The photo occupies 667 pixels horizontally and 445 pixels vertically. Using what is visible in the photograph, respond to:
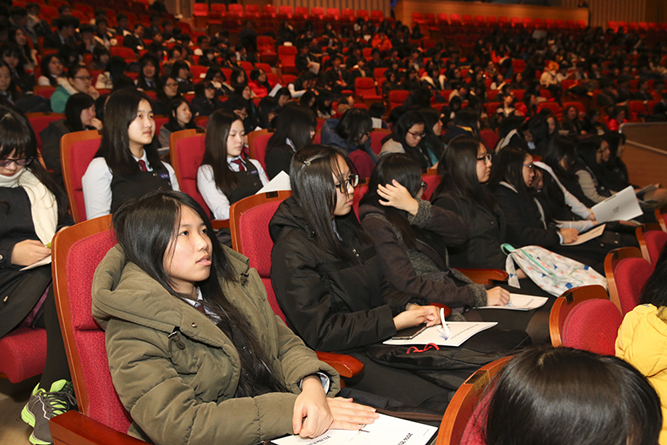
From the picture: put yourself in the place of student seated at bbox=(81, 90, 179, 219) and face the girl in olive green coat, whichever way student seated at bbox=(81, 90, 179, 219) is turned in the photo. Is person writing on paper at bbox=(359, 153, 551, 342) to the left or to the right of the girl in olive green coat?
left

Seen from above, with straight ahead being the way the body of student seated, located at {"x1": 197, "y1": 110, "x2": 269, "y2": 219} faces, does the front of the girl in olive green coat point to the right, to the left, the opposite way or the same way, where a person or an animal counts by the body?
the same way

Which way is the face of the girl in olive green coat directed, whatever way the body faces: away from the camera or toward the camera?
toward the camera

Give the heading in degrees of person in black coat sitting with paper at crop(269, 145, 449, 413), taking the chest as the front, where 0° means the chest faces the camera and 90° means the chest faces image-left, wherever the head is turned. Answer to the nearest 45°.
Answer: approximately 315°

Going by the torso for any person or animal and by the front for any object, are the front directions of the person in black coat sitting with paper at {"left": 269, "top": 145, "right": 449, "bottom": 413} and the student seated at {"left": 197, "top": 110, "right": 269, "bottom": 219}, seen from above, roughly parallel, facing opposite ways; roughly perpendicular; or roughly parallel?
roughly parallel

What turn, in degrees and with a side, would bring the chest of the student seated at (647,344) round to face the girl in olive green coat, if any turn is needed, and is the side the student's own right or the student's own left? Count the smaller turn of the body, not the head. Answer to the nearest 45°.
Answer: approximately 135° to the student's own right

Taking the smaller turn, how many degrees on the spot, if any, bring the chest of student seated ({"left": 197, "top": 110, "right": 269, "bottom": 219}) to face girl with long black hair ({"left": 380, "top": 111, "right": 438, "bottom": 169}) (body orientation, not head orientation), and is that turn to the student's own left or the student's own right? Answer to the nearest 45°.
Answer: approximately 90° to the student's own left

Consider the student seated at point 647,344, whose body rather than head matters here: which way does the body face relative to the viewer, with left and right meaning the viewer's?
facing to the right of the viewer

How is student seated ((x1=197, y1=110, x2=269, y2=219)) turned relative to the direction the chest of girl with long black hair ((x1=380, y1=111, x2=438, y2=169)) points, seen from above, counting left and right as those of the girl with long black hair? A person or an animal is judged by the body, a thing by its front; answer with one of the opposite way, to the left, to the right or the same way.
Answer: the same way

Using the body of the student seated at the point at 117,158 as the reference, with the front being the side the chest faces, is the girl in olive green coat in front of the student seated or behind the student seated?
in front

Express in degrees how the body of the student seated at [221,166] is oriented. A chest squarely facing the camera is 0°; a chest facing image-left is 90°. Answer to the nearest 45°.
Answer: approximately 315°

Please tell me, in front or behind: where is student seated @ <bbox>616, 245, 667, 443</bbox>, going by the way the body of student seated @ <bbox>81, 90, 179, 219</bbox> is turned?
in front

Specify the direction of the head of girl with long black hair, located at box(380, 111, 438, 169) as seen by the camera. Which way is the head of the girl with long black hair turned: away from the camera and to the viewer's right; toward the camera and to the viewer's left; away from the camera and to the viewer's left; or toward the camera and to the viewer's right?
toward the camera and to the viewer's right

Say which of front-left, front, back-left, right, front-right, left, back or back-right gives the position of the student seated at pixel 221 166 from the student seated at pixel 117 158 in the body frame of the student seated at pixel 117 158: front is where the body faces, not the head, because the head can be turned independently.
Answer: left

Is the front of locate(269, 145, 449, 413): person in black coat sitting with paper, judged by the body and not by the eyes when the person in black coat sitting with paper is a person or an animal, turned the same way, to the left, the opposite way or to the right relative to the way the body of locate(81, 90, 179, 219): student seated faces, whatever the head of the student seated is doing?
the same way
